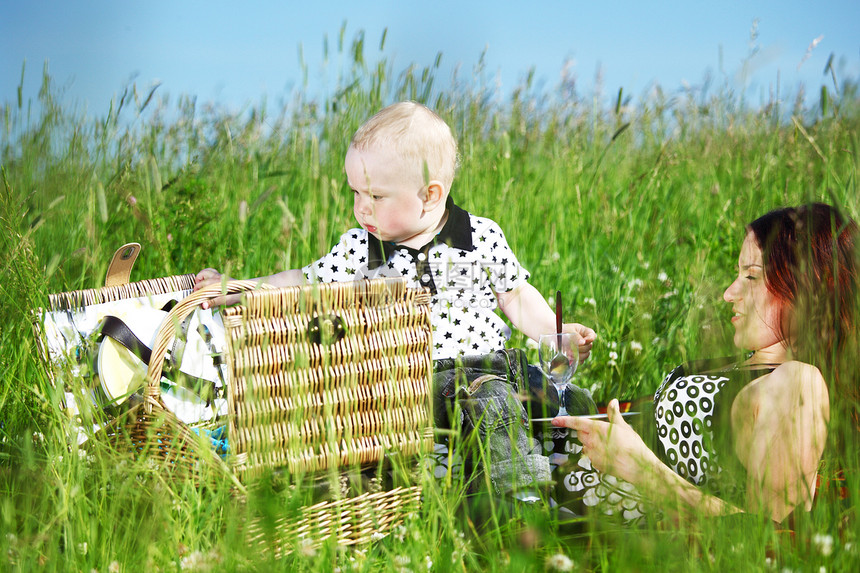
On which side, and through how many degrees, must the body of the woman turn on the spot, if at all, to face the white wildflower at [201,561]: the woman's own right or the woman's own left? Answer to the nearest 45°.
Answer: approximately 45° to the woman's own left

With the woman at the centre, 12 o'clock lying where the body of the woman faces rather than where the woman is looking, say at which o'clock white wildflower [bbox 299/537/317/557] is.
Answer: The white wildflower is roughly at 11 o'clock from the woman.

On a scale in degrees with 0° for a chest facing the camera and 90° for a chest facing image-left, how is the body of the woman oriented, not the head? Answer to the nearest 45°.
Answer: approximately 90°

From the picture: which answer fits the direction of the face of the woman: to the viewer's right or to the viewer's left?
to the viewer's left
